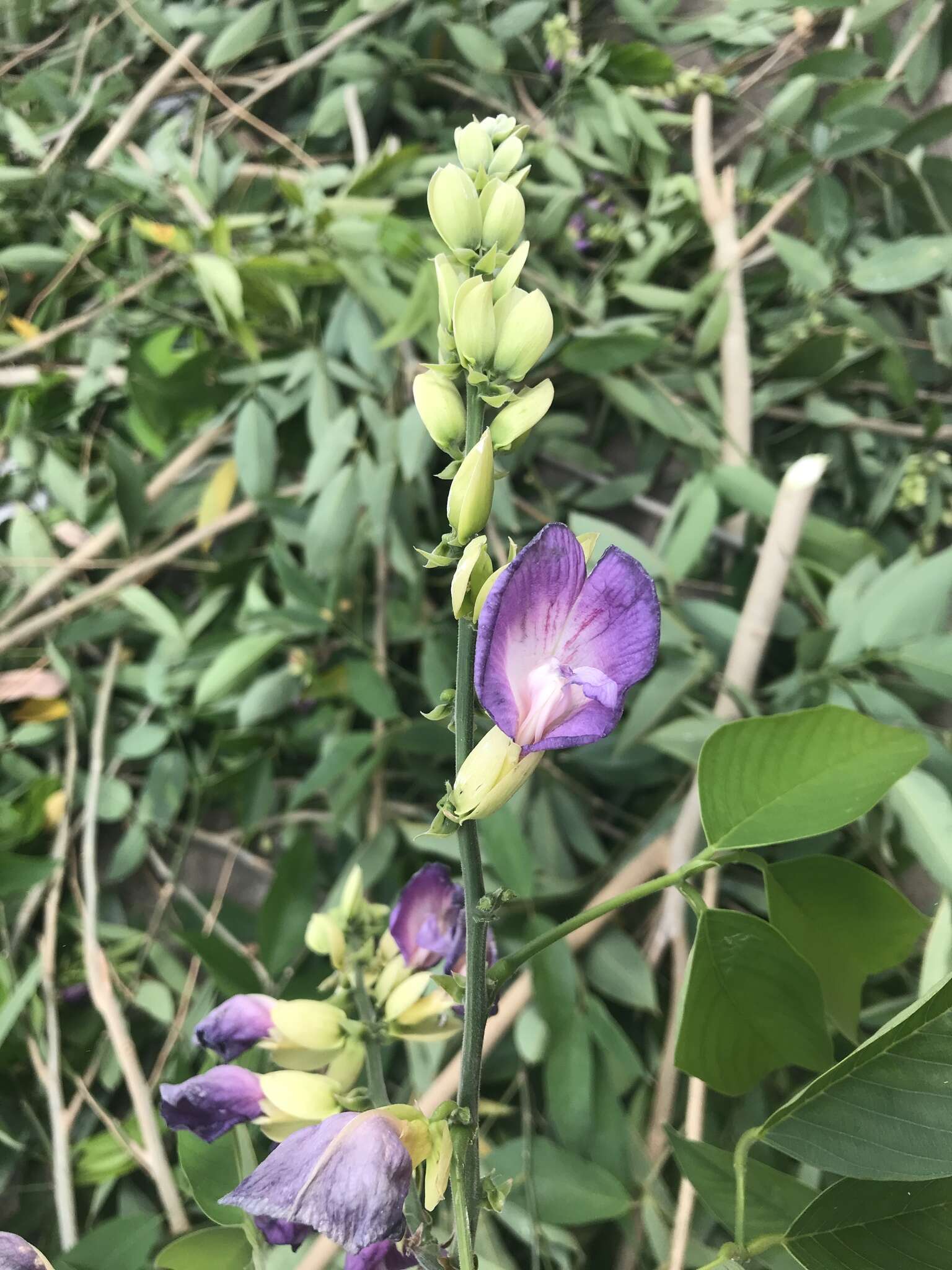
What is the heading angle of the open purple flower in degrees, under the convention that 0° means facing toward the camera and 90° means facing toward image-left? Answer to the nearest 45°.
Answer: approximately 315°
